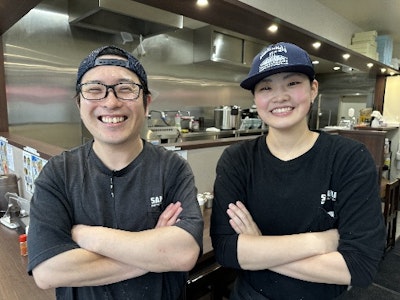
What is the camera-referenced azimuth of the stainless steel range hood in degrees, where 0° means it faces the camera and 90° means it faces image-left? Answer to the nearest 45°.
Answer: approximately 315°

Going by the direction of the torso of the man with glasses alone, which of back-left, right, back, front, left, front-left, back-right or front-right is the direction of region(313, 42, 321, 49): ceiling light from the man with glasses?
back-left

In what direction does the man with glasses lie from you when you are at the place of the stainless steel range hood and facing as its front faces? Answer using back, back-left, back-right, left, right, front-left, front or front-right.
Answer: front-right

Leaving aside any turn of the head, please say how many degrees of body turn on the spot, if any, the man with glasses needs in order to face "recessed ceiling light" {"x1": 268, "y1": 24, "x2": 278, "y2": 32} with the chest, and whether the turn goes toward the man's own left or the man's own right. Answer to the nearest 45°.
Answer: approximately 135° to the man's own left

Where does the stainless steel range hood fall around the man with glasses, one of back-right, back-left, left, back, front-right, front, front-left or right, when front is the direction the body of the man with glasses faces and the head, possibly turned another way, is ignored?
back

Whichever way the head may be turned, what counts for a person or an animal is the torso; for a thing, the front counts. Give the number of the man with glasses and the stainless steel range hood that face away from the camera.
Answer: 0

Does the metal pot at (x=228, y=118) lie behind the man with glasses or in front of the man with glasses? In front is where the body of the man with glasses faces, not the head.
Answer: behind

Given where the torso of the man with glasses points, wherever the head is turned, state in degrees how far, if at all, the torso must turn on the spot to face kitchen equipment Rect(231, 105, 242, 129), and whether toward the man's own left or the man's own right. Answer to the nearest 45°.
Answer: approximately 135° to the man's own left
